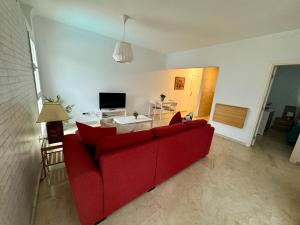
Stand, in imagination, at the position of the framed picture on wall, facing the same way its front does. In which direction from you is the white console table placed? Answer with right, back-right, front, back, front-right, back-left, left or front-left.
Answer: front-right

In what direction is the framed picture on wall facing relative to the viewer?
toward the camera

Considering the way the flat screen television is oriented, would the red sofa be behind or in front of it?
in front

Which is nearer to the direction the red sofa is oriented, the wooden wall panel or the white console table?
the white console table

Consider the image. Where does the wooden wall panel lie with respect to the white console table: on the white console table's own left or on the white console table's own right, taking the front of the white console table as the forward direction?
on the white console table's own left

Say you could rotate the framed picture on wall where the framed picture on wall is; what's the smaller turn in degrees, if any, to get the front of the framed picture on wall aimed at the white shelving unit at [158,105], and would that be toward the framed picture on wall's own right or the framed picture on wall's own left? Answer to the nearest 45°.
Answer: approximately 45° to the framed picture on wall's own right

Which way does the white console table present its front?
toward the camera

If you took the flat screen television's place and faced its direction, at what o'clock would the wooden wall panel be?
The wooden wall panel is roughly at 10 o'clock from the flat screen television.

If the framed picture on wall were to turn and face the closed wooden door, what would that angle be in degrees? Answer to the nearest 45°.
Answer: approximately 90° to its left

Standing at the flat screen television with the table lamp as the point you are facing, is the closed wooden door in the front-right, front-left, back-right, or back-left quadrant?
back-left

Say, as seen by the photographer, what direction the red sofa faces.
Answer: facing away from the viewer and to the left of the viewer

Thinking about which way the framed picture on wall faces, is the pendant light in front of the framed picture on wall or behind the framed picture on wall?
in front
